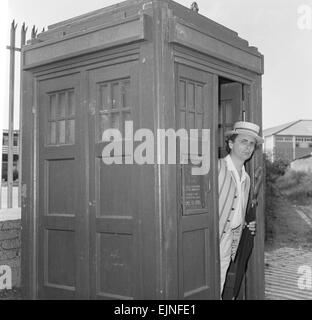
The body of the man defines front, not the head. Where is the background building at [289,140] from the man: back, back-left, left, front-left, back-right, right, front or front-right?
back-left

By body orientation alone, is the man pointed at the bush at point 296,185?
no

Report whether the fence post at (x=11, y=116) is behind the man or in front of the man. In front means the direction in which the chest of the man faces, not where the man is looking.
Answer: behind

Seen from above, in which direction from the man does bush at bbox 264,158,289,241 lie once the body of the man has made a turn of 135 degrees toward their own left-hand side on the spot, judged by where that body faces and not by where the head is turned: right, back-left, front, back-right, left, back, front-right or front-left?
front

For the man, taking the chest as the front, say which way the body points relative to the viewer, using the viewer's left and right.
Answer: facing the viewer and to the right of the viewer

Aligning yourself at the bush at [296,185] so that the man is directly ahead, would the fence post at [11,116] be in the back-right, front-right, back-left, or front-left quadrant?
front-right
